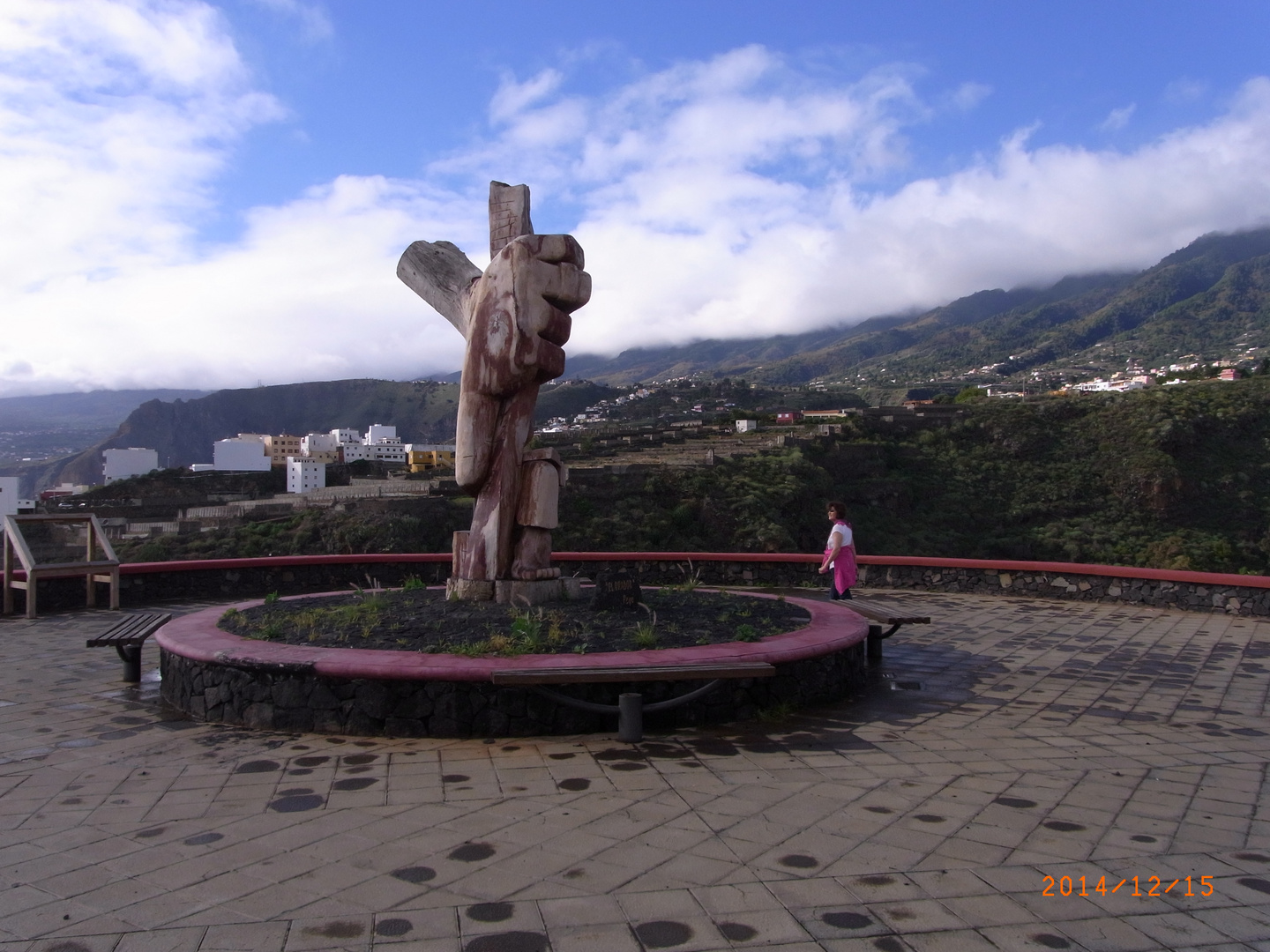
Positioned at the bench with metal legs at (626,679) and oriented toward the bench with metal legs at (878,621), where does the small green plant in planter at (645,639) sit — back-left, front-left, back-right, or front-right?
front-left

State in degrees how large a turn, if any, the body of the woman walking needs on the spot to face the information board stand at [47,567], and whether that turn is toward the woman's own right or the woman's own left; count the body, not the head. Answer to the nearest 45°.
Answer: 0° — they already face it

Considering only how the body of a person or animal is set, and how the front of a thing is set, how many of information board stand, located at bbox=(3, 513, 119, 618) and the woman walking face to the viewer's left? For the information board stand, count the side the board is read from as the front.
1

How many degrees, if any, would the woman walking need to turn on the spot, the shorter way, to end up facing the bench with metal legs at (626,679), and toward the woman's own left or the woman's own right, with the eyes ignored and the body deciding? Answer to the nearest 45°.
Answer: approximately 90° to the woman's own left

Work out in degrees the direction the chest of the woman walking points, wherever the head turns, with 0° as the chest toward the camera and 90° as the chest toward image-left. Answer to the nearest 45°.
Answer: approximately 90°
